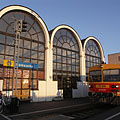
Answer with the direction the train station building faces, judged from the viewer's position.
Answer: facing the viewer and to the right of the viewer

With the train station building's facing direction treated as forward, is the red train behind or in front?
in front
